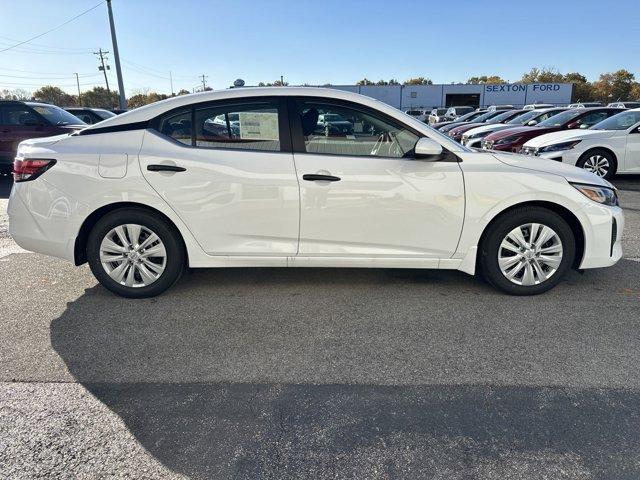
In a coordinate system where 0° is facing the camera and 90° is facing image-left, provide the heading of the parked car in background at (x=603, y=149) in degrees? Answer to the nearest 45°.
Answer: approximately 45°

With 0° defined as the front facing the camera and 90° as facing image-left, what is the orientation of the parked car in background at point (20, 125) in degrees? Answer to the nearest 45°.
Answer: approximately 315°

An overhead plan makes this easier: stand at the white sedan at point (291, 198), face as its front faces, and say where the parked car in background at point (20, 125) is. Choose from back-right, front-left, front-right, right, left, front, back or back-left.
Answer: back-left

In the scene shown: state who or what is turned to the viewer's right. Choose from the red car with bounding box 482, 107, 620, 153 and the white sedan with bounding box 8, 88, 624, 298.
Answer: the white sedan

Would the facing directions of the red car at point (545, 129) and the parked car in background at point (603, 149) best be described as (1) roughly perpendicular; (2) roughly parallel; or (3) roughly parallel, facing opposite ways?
roughly parallel

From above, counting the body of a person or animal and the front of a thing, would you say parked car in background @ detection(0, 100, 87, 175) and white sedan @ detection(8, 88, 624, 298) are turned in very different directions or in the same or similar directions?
same or similar directions

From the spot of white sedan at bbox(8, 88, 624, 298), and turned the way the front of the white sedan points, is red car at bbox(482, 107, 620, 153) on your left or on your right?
on your left

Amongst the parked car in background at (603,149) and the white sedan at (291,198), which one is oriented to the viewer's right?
the white sedan

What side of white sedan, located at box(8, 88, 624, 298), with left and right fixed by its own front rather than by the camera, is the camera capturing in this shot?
right

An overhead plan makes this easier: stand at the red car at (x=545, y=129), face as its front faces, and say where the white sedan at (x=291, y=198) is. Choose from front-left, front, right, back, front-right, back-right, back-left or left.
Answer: front-left

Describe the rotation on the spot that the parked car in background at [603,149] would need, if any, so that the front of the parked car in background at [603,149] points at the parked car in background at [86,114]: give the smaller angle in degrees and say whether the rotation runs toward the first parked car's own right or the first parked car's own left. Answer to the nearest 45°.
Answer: approximately 45° to the first parked car's own right

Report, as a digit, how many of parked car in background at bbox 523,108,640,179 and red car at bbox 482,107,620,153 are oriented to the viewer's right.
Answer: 0

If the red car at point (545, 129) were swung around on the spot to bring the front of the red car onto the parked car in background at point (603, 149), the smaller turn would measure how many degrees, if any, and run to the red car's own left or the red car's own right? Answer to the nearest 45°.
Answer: approximately 90° to the red car's own left

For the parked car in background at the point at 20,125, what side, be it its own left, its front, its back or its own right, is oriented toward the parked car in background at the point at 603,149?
front

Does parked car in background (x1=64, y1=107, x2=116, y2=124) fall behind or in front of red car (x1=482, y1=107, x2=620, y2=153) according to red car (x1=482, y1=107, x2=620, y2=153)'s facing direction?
in front

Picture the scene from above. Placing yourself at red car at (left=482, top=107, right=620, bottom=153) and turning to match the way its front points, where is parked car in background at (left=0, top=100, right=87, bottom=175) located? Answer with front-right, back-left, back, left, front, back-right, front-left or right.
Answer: front

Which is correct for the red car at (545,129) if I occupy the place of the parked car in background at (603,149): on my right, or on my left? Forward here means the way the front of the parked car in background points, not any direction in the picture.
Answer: on my right

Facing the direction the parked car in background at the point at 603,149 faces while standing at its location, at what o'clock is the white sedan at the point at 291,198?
The white sedan is roughly at 11 o'clock from the parked car in background.
